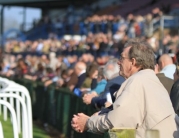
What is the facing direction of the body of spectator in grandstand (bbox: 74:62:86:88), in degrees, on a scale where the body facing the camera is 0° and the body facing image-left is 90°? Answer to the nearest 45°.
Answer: approximately 90°

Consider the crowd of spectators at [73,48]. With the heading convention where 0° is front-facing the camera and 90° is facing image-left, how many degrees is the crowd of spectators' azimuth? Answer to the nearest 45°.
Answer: approximately 45°

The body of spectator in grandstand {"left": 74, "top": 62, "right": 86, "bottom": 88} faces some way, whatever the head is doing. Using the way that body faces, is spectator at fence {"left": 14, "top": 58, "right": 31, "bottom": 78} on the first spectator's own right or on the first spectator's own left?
on the first spectator's own right
